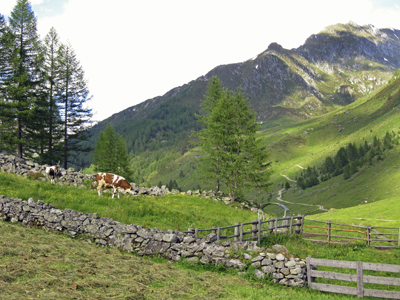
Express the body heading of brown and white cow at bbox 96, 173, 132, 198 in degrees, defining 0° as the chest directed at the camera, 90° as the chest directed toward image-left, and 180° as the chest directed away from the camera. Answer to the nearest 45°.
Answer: approximately 270°

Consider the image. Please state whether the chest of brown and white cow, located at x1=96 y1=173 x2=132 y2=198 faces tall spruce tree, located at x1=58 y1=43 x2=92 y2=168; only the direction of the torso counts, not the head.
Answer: no

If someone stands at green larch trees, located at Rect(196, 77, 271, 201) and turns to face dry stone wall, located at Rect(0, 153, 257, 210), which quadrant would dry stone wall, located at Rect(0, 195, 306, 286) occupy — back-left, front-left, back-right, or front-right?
front-left

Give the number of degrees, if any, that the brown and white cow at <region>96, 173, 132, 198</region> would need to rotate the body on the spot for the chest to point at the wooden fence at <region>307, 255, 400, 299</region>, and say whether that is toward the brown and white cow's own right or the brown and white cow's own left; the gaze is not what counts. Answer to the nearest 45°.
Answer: approximately 45° to the brown and white cow's own right

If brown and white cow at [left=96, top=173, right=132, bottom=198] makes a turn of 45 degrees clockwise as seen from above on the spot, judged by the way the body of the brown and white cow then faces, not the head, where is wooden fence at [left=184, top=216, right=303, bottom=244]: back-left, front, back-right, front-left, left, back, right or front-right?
front

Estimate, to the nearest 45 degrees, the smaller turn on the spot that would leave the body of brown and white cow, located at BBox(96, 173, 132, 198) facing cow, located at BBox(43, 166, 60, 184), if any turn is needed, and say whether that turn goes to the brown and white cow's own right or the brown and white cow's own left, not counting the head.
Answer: approximately 135° to the brown and white cow's own left

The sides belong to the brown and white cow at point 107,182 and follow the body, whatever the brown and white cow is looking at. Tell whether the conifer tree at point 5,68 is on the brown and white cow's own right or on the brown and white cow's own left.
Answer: on the brown and white cow's own left

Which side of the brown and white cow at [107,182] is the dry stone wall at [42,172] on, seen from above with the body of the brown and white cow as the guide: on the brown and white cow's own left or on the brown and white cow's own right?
on the brown and white cow's own left

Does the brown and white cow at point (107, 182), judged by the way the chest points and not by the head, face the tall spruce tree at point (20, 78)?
no
